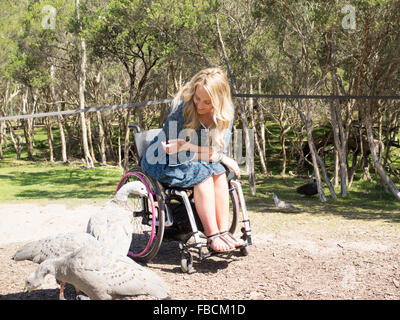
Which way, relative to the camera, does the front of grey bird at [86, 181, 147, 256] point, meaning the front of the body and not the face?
to the viewer's right

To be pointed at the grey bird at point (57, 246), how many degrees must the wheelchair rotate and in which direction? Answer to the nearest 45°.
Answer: approximately 90° to its right

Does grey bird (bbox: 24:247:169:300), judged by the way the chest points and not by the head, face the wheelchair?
no

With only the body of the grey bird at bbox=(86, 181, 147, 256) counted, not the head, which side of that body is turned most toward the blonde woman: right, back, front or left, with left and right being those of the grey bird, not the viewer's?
front

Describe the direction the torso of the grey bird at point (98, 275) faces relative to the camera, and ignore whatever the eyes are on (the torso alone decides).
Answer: to the viewer's left

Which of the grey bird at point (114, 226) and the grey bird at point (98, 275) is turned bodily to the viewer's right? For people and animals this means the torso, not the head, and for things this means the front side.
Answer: the grey bird at point (114, 226)

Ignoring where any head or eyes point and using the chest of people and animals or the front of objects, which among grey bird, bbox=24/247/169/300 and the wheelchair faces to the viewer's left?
the grey bird

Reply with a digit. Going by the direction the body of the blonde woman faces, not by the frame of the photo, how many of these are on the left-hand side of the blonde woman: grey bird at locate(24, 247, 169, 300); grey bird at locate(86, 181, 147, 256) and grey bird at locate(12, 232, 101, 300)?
0

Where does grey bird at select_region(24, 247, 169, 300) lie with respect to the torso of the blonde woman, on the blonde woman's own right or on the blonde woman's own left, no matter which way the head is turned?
on the blonde woman's own right

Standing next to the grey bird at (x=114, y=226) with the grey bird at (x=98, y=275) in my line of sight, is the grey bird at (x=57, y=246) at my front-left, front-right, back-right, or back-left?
front-right

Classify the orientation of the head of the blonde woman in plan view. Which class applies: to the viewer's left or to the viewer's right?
to the viewer's left

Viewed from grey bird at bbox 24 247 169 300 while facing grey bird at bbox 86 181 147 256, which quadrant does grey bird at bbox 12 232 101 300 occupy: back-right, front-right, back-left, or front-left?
front-left

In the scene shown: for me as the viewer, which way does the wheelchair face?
facing the viewer and to the right of the viewer

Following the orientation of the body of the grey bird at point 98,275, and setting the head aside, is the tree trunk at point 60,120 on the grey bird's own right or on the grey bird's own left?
on the grey bird's own right
